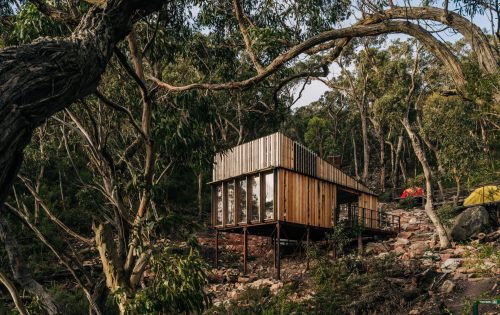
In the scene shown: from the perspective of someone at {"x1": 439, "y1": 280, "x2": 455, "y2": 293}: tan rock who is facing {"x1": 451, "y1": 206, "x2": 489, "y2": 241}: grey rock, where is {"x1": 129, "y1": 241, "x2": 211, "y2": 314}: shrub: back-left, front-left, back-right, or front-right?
back-left

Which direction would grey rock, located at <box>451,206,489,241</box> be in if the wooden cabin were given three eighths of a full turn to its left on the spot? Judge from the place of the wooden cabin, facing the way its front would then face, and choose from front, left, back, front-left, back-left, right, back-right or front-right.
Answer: front

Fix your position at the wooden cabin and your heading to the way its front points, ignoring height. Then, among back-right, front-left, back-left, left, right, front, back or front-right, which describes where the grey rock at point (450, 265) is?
left

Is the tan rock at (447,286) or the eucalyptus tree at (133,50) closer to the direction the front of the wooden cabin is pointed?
the eucalyptus tree

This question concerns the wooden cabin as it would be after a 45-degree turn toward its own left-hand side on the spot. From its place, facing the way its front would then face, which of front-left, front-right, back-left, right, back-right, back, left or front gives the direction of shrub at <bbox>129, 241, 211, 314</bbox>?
front

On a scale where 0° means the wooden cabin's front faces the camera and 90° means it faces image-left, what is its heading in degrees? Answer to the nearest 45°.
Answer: approximately 45°

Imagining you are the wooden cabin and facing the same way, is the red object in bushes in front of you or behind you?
behind

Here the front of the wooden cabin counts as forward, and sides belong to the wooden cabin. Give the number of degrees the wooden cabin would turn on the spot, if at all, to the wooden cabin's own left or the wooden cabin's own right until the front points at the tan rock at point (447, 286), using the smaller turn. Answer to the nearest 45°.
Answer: approximately 90° to the wooden cabin's own left
